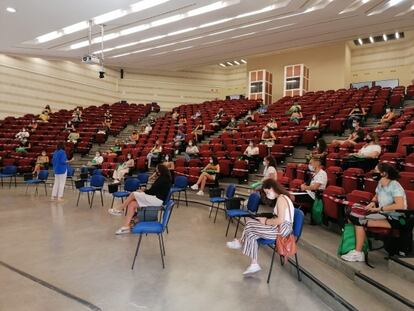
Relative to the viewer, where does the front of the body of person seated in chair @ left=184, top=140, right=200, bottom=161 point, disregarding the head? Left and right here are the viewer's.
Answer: facing the viewer and to the left of the viewer

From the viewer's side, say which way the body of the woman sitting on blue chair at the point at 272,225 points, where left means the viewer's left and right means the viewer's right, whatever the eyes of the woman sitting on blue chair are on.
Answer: facing to the left of the viewer

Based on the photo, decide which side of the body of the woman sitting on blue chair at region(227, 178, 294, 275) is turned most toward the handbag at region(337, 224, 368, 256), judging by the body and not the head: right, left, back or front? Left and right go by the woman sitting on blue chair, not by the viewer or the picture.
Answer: back

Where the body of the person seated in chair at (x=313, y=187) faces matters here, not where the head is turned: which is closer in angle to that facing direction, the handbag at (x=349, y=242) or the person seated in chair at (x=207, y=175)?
the person seated in chair

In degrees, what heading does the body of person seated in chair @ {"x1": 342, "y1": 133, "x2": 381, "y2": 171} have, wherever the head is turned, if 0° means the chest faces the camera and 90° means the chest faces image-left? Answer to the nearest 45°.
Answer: approximately 90°

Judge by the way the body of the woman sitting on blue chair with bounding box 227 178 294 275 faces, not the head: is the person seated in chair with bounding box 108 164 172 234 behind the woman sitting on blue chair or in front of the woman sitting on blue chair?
in front

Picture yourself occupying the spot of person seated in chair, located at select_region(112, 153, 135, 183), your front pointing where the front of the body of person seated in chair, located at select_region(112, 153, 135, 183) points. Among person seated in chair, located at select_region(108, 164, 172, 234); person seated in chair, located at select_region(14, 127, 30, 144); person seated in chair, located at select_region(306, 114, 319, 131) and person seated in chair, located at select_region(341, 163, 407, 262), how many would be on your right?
1

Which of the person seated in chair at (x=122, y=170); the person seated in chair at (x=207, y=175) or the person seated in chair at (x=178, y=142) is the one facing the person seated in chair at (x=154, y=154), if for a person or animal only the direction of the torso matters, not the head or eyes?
the person seated in chair at (x=178, y=142)

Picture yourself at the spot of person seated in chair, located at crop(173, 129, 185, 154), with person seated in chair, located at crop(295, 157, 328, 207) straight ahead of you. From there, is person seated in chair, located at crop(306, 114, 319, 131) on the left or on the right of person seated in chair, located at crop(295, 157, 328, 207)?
left

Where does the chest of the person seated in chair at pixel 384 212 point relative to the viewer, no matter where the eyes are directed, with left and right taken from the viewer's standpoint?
facing to the left of the viewer

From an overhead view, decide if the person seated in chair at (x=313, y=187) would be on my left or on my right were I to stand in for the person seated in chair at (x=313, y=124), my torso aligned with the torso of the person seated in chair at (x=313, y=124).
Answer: on my left

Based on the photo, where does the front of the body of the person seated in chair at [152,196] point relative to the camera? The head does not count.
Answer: to the viewer's left
